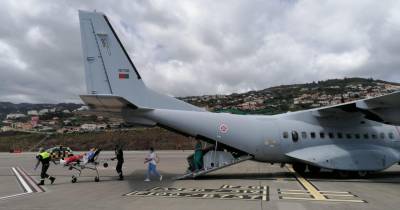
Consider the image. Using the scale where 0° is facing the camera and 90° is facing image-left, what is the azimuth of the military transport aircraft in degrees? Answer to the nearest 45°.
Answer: approximately 270°

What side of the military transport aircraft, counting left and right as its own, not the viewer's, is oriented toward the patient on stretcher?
back
